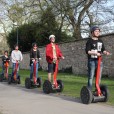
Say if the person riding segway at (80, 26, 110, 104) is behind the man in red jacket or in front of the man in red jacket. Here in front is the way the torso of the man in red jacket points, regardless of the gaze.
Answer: in front

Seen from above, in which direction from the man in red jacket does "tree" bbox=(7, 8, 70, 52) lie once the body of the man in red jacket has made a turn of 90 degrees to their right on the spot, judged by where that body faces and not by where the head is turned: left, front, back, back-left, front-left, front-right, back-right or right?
back-right

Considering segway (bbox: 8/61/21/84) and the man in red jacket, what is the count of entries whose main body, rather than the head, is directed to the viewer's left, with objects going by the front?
0

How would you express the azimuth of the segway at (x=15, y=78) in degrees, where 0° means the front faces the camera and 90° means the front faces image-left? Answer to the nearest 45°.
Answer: approximately 315°

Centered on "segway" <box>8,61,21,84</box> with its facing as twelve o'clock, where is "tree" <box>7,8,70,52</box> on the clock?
The tree is roughly at 8 o'clock from the segway.

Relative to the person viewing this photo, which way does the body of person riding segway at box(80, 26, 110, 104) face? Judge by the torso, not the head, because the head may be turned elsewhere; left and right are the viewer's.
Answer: facing the viewer and to the right of the viewer

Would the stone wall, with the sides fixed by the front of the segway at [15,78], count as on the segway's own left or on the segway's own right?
on the segway's own left

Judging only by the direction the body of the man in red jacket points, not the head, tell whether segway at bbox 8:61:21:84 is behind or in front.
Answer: behind

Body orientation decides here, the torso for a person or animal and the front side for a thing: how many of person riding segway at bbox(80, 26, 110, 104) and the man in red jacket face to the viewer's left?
0

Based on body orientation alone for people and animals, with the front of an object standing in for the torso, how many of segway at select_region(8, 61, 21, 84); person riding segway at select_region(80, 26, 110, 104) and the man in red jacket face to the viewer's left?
0

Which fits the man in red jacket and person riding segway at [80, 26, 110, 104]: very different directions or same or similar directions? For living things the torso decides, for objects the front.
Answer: same or similar directions
